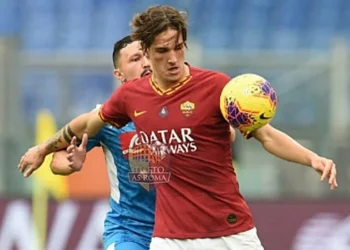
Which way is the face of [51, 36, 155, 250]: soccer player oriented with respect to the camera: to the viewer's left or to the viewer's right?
to the viewer's right

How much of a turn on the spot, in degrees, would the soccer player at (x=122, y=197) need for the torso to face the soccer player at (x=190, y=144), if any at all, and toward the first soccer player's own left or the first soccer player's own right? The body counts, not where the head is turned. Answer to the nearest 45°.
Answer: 0° — they already face them
